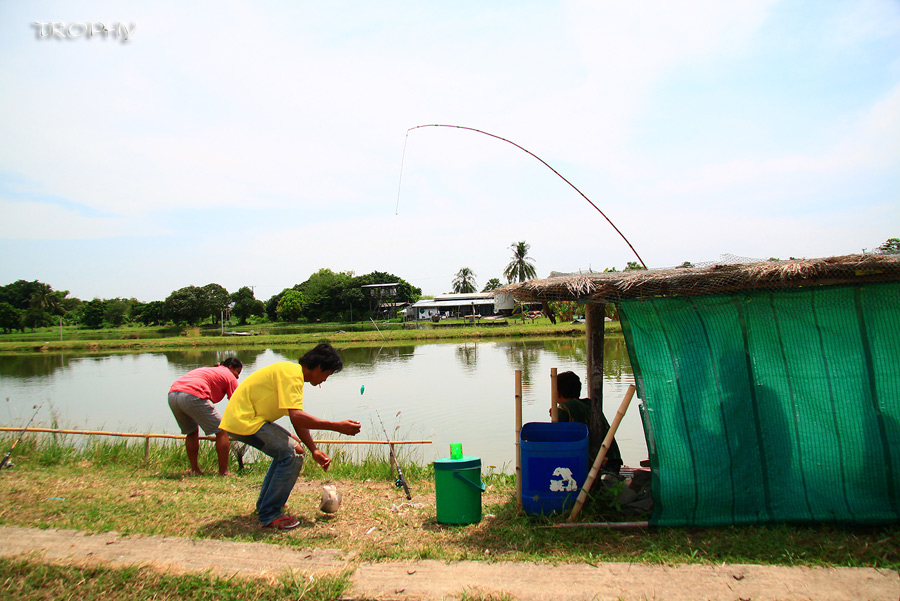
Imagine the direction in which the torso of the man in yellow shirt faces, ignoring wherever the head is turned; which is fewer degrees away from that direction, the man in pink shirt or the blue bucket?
the blue bucket

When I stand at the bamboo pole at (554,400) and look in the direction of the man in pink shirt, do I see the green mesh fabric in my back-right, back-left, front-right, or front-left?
back-left

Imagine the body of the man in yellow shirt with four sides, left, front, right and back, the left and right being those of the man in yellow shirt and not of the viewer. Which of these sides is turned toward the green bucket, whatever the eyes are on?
front

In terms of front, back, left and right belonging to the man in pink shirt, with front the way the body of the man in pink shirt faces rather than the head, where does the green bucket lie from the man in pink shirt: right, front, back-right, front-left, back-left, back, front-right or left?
right

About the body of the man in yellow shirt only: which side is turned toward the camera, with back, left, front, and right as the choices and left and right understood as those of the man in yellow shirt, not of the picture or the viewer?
right

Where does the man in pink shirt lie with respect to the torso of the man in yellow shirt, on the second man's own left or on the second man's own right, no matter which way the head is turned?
on the second man's own left

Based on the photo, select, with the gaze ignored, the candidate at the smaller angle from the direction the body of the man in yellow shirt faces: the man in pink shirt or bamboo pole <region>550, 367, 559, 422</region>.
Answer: the bamboo pole

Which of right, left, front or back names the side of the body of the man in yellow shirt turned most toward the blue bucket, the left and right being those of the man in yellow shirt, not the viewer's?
front

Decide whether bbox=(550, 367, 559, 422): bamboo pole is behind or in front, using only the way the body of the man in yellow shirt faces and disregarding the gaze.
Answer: in front

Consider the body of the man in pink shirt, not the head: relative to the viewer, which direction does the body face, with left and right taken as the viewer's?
facing away from the viewer and to the right of the viewer

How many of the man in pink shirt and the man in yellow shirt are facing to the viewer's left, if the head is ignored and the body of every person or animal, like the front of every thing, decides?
0

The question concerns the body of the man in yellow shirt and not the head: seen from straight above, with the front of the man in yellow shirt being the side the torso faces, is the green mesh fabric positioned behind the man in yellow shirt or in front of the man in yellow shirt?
in front
